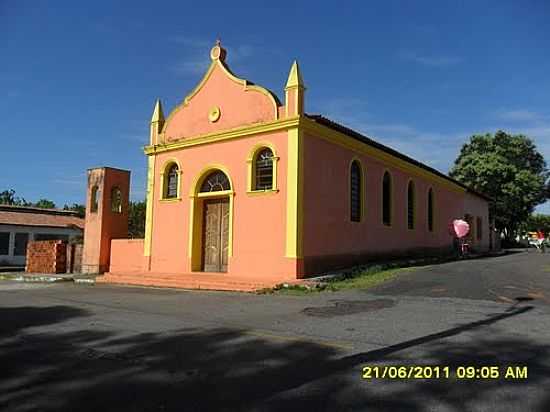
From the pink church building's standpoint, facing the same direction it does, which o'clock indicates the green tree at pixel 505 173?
The green tree is roughly at 6 o'clock from the pink church building.

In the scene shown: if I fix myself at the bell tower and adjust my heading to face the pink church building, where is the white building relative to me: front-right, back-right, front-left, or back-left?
back-left

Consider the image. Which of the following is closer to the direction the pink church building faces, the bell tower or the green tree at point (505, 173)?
the bell tower

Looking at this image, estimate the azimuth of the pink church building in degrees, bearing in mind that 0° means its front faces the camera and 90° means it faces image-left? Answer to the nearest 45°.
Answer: approximately 45°

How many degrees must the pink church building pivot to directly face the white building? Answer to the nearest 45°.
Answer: approximately 90° to its right
